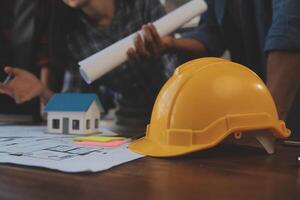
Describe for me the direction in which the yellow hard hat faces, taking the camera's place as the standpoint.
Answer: facing the viewer and to the left of the viewer

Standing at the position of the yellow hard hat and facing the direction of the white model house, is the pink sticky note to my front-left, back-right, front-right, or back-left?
front-left
